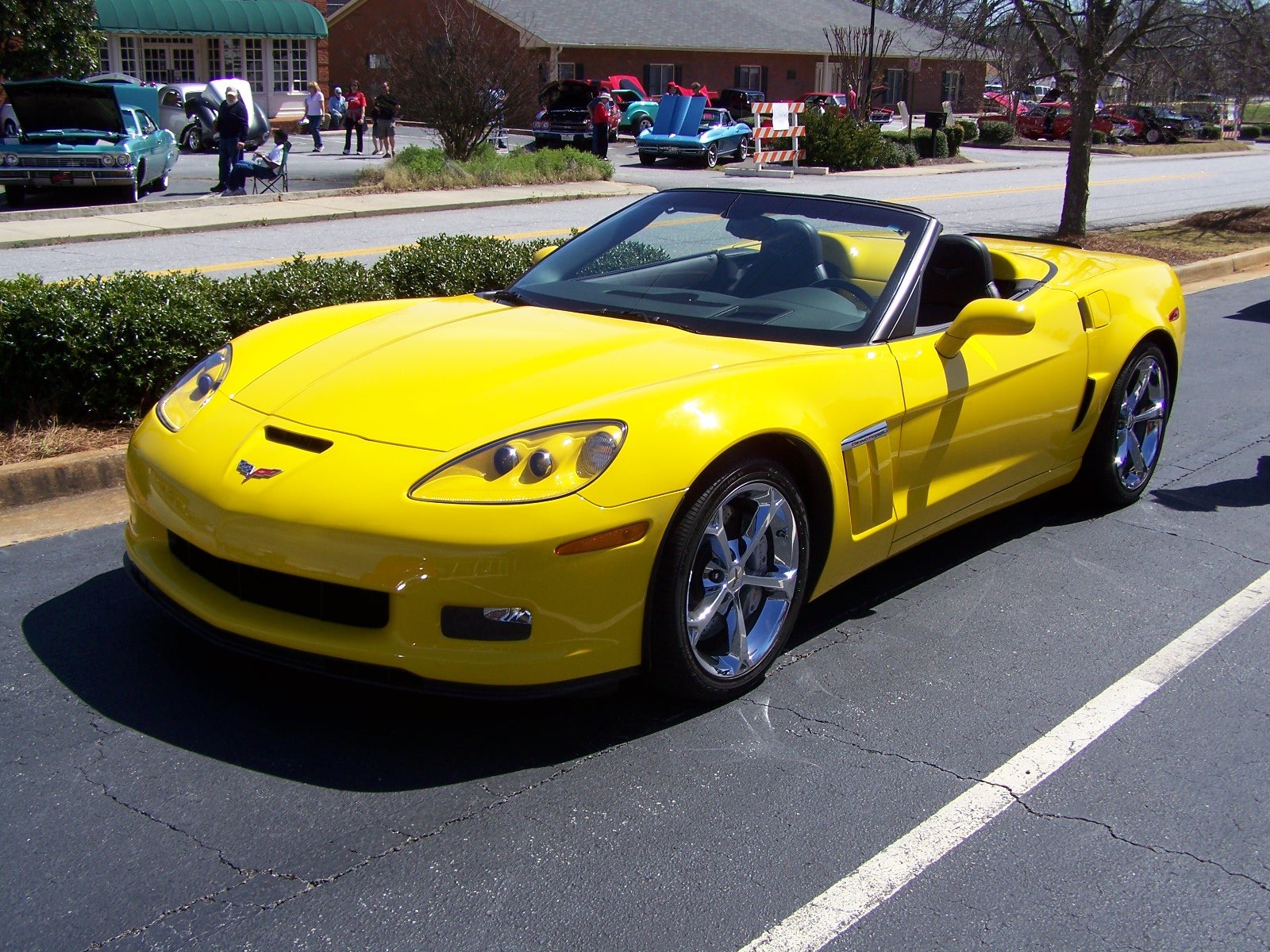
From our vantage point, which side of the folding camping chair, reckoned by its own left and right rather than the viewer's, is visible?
left

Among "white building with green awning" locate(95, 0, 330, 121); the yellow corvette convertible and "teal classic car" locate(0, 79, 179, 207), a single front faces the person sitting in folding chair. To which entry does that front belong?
the white building with green awning

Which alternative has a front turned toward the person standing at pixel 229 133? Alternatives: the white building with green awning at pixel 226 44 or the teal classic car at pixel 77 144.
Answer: the white building with green awning

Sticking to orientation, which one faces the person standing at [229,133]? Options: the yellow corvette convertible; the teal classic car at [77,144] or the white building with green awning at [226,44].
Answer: the white building with green awning

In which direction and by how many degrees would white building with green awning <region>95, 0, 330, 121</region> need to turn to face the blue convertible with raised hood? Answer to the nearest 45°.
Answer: approximately 45° to its left

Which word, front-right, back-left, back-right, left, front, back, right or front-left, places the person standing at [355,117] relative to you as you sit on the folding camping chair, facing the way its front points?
right

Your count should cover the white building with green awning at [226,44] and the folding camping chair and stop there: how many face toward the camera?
1

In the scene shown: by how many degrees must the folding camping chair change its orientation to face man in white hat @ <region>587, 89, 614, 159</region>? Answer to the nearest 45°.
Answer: approximately 135° to its right

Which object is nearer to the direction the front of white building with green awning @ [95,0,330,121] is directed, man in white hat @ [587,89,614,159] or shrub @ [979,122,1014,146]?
the man in white hat

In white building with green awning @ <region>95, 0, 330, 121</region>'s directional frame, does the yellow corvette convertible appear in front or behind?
in front

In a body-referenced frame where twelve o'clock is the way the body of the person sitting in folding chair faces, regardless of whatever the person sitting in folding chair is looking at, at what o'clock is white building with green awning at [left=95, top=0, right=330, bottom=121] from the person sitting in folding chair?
The white building with green awning is roughly at 3 o'clock from the person sitting in folding chair.

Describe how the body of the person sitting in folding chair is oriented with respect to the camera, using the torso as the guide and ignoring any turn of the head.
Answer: to the viewer's left

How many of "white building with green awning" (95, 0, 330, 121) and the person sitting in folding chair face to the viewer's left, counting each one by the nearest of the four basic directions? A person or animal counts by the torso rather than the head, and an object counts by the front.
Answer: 1

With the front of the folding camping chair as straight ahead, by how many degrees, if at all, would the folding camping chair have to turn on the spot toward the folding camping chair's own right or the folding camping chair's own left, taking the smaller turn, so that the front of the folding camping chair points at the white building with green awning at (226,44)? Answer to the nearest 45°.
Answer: approximately 90° to the folding camping chair's own right

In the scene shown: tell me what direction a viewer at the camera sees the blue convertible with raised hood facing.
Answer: facing the viewer and to the left of the viewer

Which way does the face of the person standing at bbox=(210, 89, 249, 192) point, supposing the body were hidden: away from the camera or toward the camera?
toward the camera
